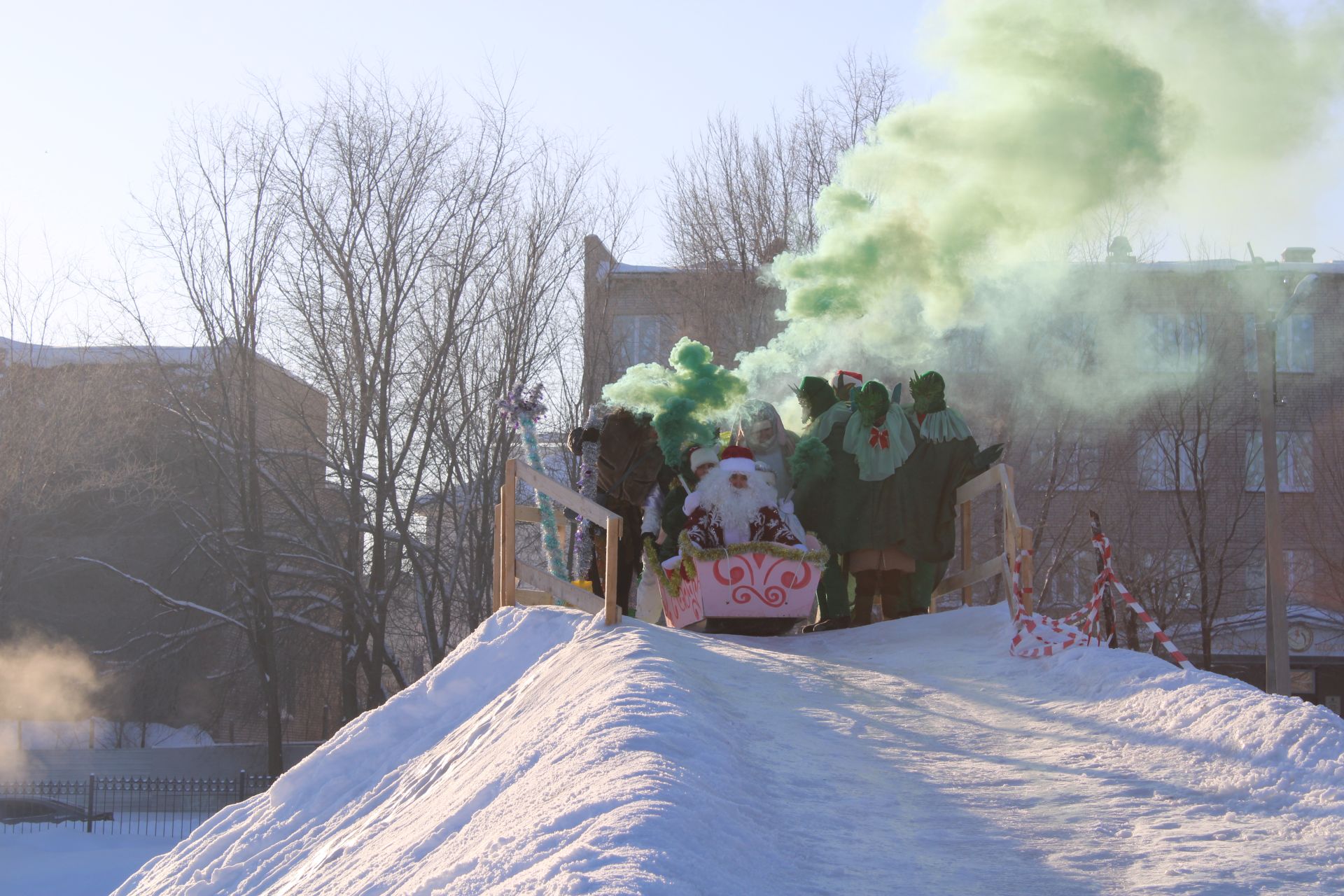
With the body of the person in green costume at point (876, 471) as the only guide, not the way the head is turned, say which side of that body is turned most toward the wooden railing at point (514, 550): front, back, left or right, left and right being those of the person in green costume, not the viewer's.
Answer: right

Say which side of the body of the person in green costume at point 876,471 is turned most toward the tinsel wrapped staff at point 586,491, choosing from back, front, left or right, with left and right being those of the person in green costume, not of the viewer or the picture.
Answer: right

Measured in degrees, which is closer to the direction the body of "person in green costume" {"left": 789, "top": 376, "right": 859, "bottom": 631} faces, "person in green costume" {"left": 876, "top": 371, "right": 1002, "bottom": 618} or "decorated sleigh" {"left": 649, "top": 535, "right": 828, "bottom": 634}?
the decorated sleigh

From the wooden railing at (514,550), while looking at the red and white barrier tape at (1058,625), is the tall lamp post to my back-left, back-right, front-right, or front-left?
front-left

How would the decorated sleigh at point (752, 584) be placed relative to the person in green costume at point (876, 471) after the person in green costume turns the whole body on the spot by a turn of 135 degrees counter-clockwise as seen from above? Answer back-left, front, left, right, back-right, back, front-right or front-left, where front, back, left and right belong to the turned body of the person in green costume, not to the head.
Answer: back

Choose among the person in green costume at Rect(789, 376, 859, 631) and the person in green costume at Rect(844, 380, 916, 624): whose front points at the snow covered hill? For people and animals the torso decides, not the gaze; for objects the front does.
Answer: the person in green costume at Rect(844, 380, 916, 624)

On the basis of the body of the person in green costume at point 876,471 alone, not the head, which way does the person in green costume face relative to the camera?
toward the camera
